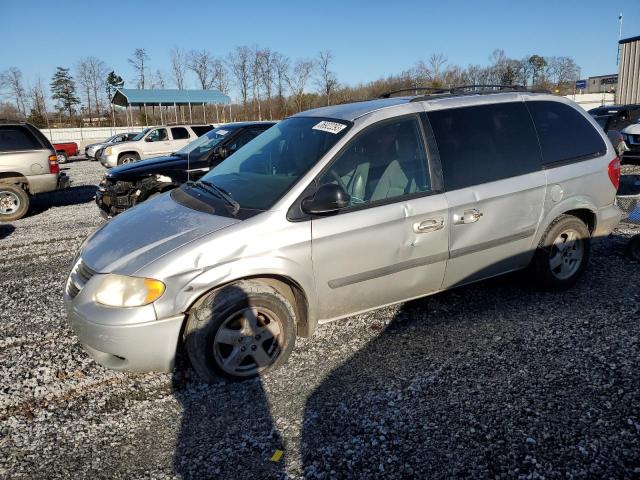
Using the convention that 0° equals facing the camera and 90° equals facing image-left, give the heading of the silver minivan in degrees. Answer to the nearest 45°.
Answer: approximately 45°

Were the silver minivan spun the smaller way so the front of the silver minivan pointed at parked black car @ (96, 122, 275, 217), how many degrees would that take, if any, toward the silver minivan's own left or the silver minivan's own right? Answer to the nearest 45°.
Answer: approximately 90° to the silver minivan's own right

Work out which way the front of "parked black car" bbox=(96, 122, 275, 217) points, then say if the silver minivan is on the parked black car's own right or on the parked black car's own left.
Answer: on the parked black car's own left

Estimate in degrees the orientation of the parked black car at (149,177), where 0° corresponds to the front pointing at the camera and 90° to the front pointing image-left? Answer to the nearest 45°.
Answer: approximately 45°
